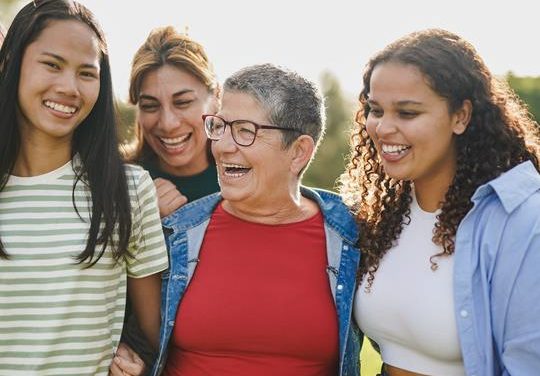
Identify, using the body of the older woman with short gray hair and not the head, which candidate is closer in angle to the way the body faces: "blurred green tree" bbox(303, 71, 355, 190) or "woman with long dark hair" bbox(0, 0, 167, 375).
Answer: the woman with long dark hair

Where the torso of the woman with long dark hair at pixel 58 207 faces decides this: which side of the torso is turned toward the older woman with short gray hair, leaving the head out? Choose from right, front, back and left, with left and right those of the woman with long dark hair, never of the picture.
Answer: left

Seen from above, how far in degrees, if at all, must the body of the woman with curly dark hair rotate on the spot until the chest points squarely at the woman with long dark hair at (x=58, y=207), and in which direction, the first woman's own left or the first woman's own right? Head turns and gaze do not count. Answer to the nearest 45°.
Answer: approximately 45° to the first woman's own right

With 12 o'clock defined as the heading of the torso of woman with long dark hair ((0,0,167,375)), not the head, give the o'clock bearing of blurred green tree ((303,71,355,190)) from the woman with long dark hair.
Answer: The blurred green tree is roughly at 7 o'clock from the woman with long dark hair.

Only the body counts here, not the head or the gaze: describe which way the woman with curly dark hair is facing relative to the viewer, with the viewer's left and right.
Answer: facing the viewer and to the left of the viewer

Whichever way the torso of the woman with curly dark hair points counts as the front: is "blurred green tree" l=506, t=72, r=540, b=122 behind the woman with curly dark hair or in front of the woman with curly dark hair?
behind

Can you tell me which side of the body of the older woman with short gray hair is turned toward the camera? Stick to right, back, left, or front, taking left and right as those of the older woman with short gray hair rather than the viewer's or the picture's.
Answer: front

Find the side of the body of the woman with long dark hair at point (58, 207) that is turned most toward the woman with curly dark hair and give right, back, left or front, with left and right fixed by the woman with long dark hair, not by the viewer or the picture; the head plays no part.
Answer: left

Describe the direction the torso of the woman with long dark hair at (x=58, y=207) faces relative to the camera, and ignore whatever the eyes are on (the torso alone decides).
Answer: toward the camera

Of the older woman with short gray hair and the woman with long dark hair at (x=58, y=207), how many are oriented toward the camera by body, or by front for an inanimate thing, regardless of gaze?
2

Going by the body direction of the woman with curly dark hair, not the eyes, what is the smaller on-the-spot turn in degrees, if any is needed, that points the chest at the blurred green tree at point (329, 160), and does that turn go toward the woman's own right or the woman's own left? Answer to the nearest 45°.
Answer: approximately 135° to the woman's own right
